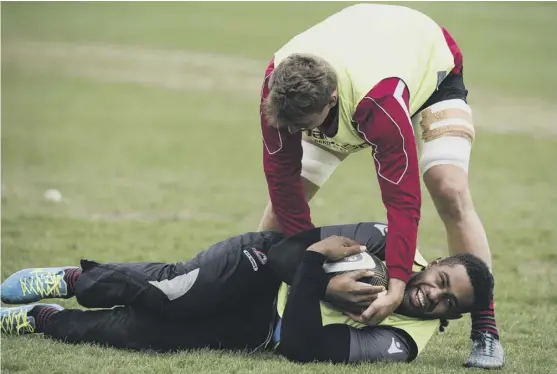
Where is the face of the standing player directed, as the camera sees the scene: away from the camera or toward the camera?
toward the camera

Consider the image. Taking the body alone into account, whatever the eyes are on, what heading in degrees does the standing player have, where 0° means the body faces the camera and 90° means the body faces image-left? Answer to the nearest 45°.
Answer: approximately 45°
